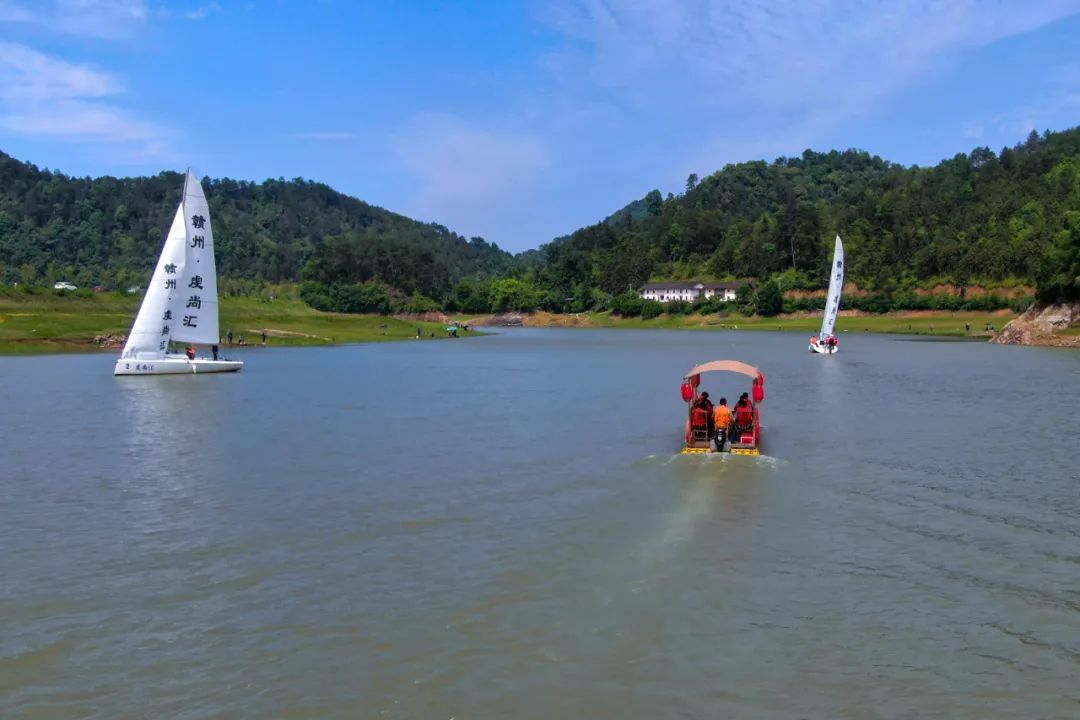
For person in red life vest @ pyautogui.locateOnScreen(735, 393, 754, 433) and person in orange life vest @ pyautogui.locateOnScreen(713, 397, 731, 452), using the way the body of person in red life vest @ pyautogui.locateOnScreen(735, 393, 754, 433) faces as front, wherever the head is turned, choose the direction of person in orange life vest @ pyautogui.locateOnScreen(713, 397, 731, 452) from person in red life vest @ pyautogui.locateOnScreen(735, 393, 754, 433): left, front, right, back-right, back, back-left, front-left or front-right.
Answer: back-left

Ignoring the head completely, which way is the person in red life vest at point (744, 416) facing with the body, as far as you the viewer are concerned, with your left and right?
facing away from the viewer
